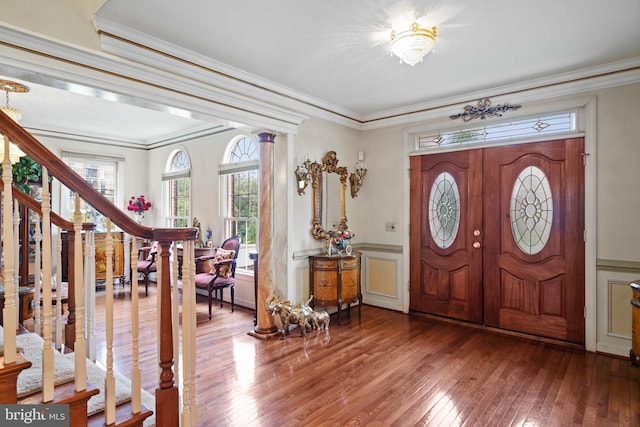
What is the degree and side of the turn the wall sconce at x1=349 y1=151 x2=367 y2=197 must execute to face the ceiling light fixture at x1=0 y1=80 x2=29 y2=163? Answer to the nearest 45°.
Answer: approximately 90° to its right

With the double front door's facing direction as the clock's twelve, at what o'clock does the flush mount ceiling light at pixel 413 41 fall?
The flush mount ceiling light is roughly at 11 o'clock from the double front door.

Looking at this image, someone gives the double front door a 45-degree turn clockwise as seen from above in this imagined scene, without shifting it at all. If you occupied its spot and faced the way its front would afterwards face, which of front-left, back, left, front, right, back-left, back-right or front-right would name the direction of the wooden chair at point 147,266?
front

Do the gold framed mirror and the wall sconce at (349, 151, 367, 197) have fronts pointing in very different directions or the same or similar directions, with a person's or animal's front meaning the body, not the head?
same or similar directions

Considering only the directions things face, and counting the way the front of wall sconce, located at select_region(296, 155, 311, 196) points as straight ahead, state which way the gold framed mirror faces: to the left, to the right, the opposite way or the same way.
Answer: the same way

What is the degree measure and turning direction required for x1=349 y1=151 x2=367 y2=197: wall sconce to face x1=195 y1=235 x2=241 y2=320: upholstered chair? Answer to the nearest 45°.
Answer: approximately 135° to its right

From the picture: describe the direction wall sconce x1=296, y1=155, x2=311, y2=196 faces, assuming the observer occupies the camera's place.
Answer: facing the viewer and to the right of the viewer

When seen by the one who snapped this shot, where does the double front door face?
facing the viewer and to the left of the viewer

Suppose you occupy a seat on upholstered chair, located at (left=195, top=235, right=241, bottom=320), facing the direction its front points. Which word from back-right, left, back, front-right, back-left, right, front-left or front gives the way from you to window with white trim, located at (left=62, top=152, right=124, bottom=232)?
right

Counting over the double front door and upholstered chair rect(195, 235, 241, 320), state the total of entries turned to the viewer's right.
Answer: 0

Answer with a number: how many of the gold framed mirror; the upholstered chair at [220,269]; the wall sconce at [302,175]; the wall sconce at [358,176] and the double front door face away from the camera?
0

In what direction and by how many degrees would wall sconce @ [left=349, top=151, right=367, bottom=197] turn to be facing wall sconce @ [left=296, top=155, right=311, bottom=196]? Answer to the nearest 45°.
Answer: approximately 90° to its right
